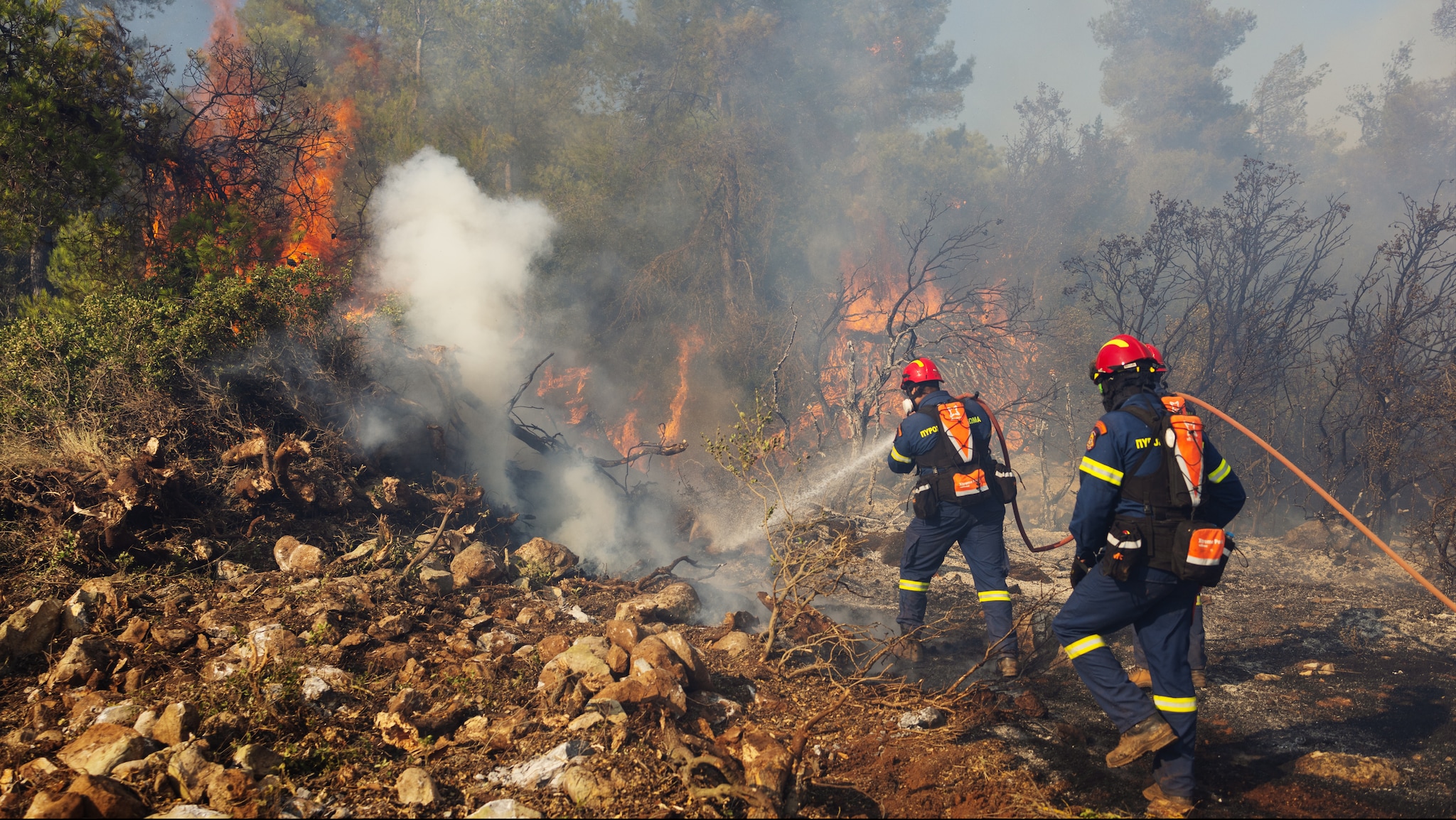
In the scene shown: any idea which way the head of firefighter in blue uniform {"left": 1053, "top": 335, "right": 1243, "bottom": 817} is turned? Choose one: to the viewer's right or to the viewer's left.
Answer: to the viewer's left

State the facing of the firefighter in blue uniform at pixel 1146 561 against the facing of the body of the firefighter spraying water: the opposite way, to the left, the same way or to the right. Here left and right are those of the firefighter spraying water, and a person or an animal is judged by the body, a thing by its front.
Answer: the same way

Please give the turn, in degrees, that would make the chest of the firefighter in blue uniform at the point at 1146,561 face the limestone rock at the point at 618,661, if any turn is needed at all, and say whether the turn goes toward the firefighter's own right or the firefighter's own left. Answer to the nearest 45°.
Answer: approximately 45° to the firefighter's own left

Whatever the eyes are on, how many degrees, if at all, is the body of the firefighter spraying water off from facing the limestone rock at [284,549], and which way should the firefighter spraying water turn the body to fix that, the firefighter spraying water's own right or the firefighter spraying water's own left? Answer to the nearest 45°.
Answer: approximately 45° to the firefighter spraying water's own left

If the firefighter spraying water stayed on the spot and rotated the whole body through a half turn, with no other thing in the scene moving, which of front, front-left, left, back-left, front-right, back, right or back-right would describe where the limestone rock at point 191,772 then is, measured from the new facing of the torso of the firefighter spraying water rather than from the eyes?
right

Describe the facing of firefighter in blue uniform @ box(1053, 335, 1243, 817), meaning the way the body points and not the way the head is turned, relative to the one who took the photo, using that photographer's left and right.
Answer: facing away from the viewer and to the left of the viewer

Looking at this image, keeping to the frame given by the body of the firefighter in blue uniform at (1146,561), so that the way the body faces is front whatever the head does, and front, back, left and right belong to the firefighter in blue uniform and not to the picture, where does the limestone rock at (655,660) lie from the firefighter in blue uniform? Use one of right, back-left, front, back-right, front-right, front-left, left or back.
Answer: front-left

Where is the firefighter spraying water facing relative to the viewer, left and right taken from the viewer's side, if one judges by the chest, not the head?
facing away from the viewer and to the left of the viewer

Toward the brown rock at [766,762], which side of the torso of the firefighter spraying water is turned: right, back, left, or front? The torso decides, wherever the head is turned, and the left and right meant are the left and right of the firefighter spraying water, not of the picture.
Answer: left

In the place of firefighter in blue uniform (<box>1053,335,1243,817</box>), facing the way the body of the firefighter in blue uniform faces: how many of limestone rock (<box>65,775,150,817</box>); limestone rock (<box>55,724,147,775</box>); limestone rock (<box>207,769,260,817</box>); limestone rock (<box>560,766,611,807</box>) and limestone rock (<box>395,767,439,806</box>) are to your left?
5

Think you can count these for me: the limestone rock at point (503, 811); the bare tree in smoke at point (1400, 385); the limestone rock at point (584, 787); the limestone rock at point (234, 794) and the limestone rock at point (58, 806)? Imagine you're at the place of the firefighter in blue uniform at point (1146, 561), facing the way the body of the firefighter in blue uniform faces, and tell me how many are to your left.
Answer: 4

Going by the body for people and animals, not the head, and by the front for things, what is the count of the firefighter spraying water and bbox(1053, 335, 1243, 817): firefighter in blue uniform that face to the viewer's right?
0

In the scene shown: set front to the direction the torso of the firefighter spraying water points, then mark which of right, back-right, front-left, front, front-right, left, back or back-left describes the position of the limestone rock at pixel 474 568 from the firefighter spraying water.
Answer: front-left
